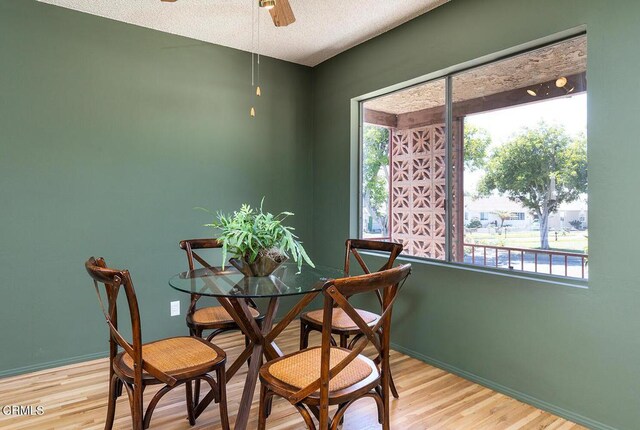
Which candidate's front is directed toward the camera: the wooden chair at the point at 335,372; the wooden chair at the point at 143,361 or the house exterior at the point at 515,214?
the house exterior

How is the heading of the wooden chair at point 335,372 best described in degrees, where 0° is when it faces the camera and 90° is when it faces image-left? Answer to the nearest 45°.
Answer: approximately 135°

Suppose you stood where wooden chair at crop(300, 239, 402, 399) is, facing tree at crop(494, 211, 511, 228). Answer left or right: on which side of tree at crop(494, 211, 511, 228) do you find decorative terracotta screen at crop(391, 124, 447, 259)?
left

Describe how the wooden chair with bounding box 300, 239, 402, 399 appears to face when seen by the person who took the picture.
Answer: facing the viewer and to the left of the viewer

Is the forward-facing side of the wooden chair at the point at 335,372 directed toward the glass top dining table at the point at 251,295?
yes

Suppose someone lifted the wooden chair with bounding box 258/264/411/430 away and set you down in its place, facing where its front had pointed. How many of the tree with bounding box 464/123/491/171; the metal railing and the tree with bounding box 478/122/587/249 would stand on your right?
3

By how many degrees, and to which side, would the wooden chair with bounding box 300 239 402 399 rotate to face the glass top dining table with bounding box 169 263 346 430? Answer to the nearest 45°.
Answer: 0° — it already faces it

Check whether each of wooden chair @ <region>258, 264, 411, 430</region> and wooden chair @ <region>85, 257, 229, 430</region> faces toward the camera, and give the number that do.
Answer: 0

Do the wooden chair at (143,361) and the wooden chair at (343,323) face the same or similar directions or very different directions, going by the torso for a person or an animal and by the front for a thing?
very different directions

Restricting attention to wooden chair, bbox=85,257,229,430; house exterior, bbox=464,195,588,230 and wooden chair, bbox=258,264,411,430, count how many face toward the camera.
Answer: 1

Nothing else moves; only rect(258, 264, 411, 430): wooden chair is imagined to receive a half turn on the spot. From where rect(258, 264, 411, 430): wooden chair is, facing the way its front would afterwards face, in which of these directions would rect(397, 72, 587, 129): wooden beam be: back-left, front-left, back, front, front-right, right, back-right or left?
left

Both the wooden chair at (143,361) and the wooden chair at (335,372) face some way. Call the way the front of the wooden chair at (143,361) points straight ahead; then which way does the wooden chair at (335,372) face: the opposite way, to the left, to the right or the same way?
to the left

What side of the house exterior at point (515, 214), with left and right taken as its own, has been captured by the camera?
front

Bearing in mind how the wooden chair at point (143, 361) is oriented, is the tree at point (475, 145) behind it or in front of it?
in front

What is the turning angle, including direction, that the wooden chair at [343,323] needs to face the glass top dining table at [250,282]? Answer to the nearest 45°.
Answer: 0° — it already faces it
